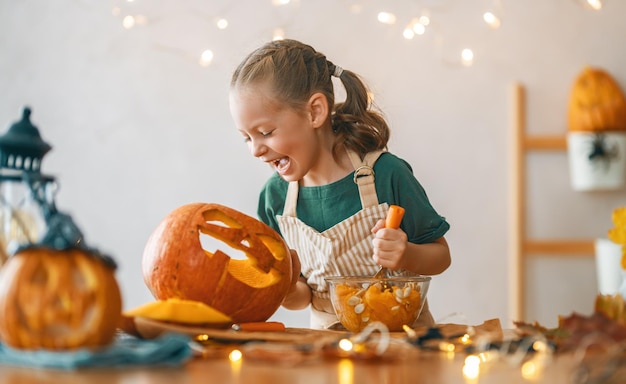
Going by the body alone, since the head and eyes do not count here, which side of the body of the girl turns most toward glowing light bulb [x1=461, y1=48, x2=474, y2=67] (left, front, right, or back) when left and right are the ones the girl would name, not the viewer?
back

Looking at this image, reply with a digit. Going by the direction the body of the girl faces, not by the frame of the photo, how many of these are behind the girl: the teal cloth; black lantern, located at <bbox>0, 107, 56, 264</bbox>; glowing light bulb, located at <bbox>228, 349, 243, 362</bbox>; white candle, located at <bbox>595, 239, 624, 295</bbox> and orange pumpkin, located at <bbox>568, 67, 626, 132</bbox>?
2

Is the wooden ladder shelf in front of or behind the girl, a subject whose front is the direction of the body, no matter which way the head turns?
behind

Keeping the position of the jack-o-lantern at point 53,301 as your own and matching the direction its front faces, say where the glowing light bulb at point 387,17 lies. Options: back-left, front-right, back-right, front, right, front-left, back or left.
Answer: back-left

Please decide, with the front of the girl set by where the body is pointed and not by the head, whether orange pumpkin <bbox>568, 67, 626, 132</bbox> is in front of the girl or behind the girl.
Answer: behind

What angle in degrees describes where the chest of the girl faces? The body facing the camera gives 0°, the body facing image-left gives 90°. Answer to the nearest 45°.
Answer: approximately 45°

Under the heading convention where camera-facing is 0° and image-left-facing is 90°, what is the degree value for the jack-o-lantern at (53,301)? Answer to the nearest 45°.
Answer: approximately 0°

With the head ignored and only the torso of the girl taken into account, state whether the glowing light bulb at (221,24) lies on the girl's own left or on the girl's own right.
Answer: on the girl's own right

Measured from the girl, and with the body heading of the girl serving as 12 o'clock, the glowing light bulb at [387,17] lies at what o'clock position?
The glowing light bulb is roughly at 5 o'clock from the girl.
